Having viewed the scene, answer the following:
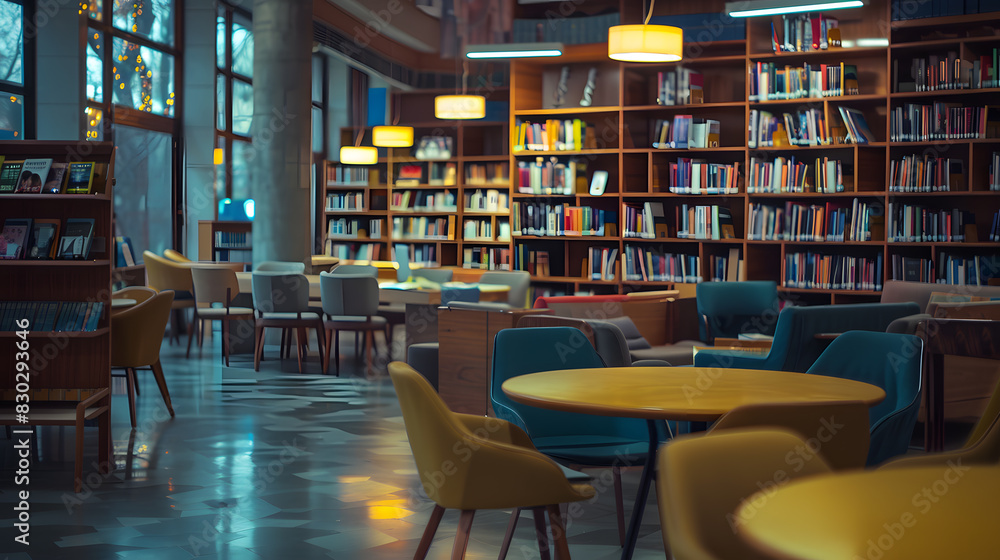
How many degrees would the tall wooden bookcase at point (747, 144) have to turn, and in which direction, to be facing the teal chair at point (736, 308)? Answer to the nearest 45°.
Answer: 0° — it already faces it

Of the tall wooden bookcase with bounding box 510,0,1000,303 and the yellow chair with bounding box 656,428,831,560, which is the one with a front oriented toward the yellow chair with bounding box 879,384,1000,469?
the tall wooden bookcase

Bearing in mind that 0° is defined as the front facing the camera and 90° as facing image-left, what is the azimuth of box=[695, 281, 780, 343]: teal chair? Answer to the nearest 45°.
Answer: approximately 0°

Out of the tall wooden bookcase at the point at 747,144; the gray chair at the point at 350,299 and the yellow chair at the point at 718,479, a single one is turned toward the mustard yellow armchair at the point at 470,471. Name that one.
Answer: the tall wooden bookcase

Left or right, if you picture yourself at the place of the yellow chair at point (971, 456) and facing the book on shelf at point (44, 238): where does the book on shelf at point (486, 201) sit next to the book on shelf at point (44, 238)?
right

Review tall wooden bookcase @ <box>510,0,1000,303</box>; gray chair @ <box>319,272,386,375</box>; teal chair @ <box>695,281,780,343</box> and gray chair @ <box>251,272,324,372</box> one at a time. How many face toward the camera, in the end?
2

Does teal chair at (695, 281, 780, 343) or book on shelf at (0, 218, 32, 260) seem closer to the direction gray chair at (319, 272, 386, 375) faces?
the teal chair
